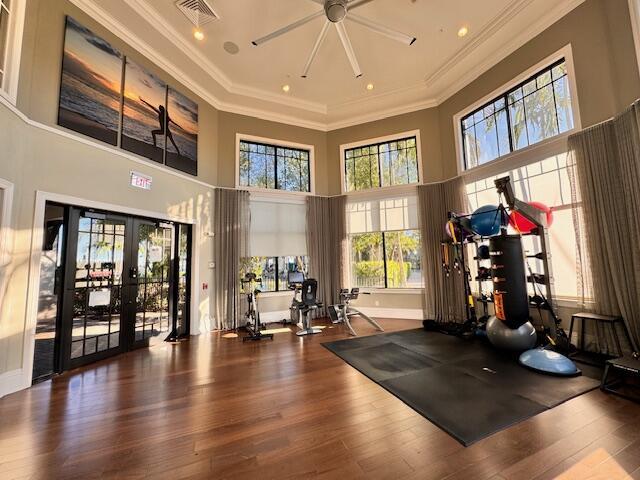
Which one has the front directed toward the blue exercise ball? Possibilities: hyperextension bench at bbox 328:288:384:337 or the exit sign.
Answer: the exit sign

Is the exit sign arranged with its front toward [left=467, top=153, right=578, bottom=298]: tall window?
yes

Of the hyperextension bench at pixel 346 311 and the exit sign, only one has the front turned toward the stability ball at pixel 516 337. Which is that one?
the exit sign

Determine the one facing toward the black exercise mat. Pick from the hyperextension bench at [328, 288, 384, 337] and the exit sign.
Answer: the exit sign

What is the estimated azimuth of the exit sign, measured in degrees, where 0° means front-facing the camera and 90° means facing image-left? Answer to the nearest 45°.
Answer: approximately 315°

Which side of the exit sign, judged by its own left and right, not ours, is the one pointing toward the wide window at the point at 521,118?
front

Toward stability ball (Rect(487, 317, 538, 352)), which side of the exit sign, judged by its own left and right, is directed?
front

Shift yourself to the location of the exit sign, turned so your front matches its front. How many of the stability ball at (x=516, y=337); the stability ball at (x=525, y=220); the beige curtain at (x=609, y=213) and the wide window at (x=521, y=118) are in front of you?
4
